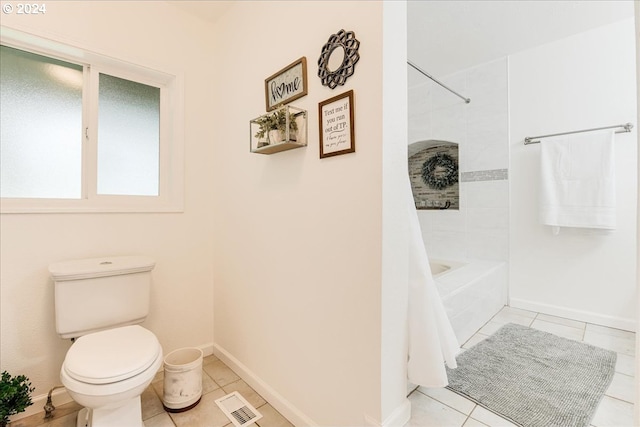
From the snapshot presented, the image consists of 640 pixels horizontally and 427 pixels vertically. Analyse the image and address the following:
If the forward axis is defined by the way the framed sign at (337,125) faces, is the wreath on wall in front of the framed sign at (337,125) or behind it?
behind

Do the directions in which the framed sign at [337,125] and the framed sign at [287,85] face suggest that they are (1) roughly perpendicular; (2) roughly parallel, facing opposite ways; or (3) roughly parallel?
roughly parallel

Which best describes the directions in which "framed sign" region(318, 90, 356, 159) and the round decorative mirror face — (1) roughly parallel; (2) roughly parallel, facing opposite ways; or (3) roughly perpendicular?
roughly parallel

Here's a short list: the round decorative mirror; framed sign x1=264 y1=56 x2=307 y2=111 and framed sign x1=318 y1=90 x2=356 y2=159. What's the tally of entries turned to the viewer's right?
0

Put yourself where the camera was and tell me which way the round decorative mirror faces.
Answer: facing the viewer and to the left of the viewer

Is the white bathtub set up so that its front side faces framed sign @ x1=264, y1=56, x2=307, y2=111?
no

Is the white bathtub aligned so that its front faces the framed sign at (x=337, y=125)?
no

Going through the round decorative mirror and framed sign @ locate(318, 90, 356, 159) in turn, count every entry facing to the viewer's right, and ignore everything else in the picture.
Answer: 0

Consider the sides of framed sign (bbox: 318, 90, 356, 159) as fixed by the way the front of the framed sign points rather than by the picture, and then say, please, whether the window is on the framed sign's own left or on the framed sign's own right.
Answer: on the framed sign's own right

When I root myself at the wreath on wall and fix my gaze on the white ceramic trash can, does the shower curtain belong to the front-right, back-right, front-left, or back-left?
front-left
